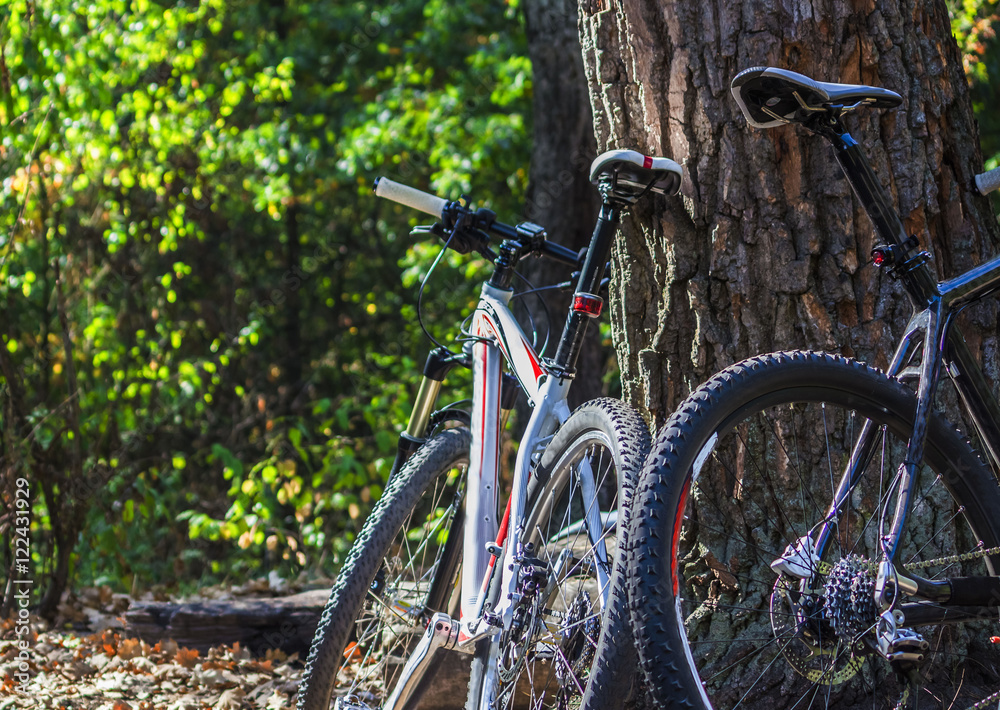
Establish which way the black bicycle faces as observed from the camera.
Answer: facing away from the viewer and to the right of the viewer

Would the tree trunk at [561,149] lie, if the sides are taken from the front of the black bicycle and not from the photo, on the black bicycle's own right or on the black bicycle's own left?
on the black bicycle's own left

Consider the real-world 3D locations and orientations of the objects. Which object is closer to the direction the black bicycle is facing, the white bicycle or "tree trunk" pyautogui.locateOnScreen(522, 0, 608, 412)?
the tree trunk

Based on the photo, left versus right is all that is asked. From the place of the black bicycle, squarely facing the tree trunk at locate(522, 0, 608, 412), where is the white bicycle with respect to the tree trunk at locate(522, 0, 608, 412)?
left

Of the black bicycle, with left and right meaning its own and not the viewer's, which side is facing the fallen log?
left
